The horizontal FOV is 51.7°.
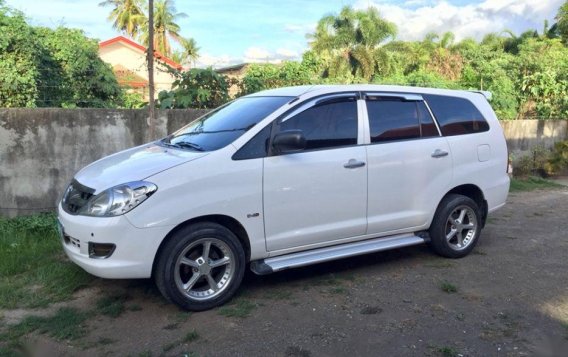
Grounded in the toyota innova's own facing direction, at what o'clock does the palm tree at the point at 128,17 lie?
The palm tree is roughly at 4 o'clock from the toyota innova.

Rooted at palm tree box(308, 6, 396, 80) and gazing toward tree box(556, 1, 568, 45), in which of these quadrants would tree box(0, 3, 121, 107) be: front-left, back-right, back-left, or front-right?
back-right

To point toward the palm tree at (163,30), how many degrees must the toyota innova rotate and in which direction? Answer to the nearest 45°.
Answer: approximately 135° to its right

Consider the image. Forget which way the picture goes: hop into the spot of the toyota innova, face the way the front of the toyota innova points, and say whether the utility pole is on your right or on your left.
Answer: on your right

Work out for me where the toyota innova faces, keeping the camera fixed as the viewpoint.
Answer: facing the viewer and to the left of the viewer

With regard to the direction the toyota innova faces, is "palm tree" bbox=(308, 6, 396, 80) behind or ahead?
behind

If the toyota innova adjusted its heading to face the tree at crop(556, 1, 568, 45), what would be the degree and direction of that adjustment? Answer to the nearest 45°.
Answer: approximately 180°

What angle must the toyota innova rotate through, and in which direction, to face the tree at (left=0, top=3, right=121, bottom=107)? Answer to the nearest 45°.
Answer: approximately 90° to its right

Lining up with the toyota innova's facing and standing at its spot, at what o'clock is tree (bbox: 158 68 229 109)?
The tree is roughly at 4 o'clock from the toyota innova.
